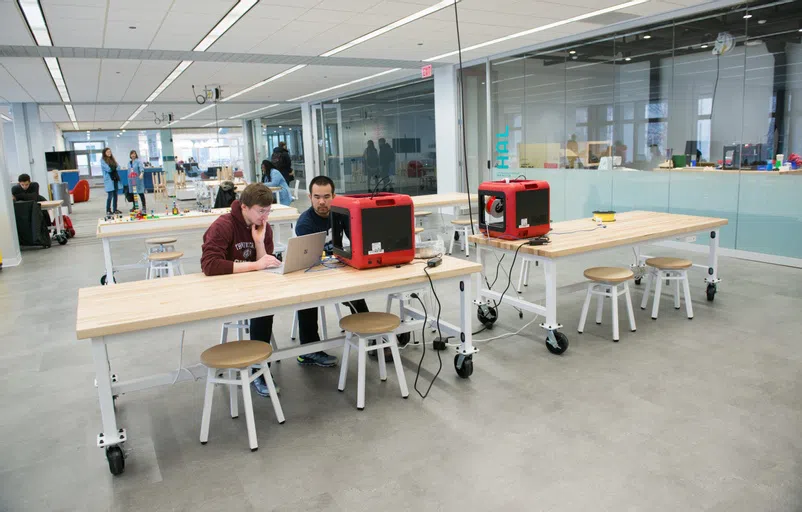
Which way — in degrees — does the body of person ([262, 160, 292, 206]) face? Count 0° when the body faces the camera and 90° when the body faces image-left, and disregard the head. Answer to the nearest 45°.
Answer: approximately 90°

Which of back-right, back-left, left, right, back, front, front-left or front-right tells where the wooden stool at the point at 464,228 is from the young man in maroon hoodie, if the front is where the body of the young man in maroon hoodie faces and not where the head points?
left

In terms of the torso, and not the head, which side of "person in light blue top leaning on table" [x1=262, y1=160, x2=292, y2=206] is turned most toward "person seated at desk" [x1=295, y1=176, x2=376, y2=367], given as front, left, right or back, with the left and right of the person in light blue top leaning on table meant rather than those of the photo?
left

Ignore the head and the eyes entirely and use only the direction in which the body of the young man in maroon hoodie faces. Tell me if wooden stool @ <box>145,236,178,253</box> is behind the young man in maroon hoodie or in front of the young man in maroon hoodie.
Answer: behind

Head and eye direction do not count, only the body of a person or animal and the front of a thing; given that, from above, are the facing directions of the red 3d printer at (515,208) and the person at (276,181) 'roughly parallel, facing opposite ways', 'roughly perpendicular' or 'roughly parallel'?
roughly perpendicular

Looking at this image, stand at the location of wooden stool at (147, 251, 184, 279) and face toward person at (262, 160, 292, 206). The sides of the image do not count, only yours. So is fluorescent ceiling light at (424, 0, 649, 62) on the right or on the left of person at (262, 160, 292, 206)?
right

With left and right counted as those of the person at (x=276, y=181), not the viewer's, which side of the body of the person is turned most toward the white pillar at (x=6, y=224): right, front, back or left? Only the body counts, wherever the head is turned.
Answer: front

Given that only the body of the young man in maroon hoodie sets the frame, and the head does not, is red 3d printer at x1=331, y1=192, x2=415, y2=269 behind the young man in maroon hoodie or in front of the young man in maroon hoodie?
in front

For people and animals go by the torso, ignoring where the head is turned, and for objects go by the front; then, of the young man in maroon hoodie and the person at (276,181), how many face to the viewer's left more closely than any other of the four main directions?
1
